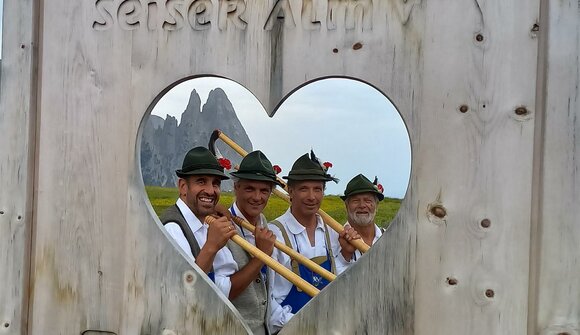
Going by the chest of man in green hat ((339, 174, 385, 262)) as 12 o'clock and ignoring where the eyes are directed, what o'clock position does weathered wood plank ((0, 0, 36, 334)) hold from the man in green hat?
The weathered wood plank is roughly at 1 o'clock from the man in green hat.

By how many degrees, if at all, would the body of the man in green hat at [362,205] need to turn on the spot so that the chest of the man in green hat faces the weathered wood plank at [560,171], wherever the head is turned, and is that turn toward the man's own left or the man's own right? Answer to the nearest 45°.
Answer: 0° — they already face it

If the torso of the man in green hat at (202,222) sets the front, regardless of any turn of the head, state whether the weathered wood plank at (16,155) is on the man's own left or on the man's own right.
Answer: on the man's own right

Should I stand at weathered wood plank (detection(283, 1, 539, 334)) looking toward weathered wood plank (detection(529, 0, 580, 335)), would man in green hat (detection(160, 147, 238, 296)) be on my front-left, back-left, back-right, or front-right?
back-left

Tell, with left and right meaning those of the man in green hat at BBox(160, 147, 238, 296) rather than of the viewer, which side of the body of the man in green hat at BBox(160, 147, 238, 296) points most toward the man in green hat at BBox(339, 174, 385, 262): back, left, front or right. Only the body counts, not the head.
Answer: left
